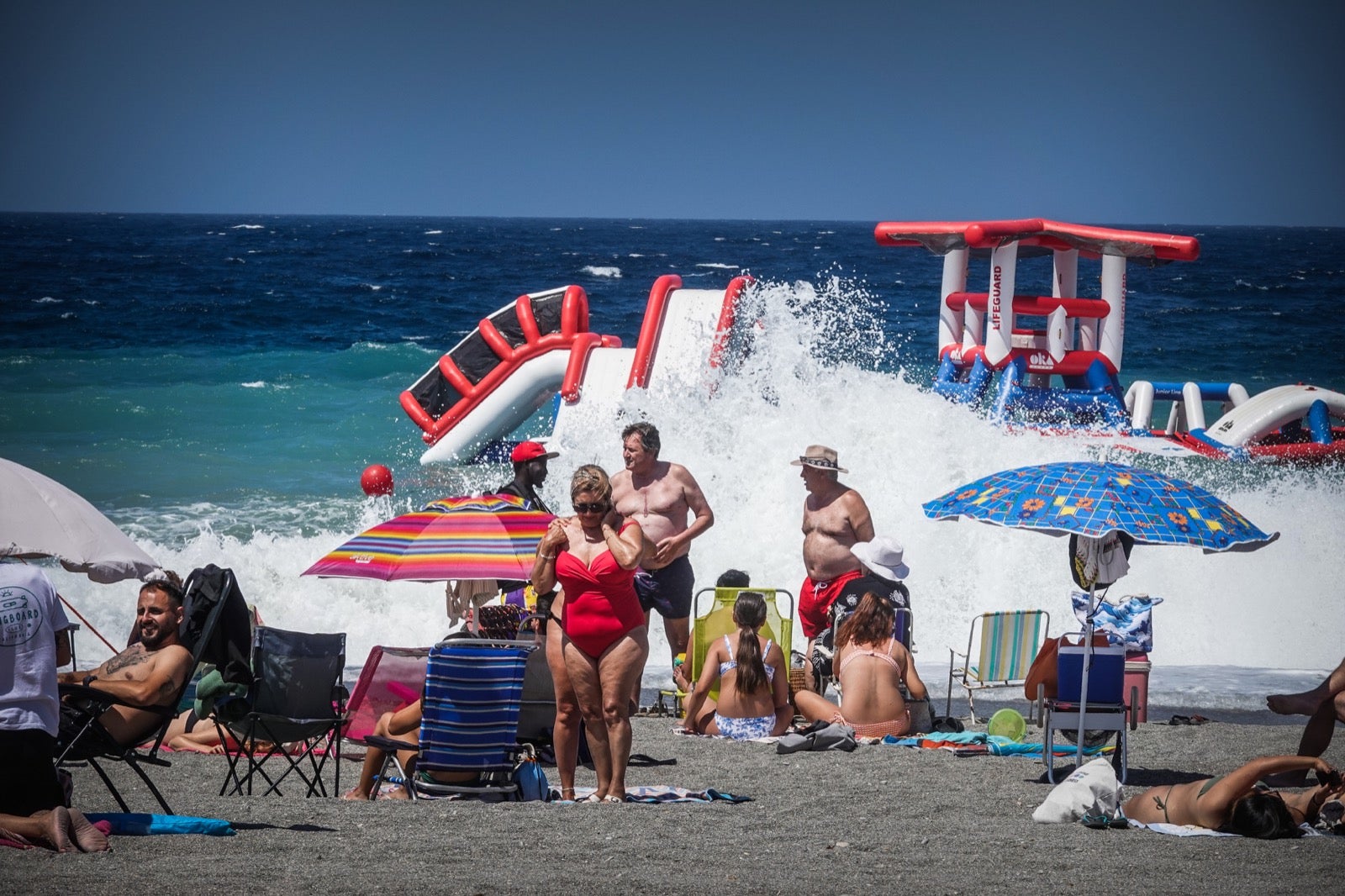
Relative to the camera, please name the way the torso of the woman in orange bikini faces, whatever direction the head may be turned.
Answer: away from the camera

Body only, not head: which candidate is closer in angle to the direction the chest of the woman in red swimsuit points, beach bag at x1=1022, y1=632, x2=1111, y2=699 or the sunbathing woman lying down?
the sunbathing woman lying down

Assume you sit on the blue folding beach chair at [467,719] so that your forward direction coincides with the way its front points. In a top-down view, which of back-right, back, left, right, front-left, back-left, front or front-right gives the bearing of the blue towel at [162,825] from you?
left

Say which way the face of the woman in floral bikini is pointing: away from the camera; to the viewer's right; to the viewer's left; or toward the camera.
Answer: away from the camera

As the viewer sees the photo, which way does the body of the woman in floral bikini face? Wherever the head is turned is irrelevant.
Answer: away from the camera

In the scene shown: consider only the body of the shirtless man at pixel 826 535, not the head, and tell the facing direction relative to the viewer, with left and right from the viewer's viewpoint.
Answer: facing the viewer and to the left of the viewer

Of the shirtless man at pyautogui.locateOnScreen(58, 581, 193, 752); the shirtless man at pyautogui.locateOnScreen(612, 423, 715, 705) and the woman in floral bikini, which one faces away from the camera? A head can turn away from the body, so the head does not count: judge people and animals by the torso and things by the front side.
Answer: the woman in floral bikini

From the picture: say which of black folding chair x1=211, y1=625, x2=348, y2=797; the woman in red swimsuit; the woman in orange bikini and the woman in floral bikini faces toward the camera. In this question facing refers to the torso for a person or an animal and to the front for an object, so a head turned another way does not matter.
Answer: the woman in red swimsuit

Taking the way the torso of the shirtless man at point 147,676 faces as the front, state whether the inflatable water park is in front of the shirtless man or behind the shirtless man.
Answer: behind

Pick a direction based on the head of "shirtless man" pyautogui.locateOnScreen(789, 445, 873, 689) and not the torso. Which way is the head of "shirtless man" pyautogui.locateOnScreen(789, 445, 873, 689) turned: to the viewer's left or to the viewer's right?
to the viewer's left

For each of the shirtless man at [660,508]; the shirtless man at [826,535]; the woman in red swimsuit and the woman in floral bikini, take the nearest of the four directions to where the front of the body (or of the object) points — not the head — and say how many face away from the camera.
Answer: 1
